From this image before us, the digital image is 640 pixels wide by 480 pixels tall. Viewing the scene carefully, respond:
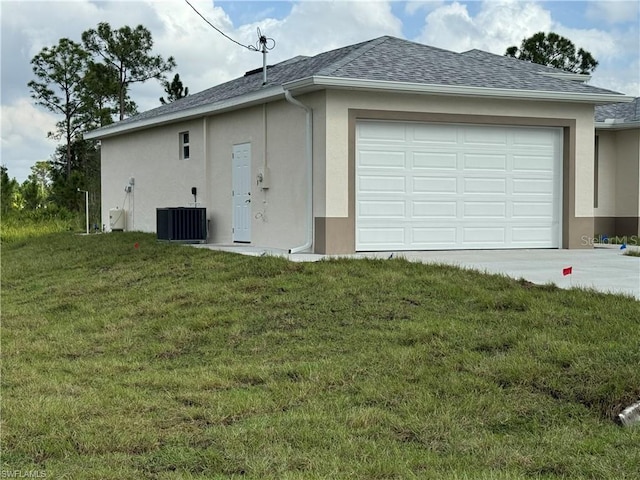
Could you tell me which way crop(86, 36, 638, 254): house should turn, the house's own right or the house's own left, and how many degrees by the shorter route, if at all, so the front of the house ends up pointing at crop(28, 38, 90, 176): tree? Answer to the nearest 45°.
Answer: approximately 180°

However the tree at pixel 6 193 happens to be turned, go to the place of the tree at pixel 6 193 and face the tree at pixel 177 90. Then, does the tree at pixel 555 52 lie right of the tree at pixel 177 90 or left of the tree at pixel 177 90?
right

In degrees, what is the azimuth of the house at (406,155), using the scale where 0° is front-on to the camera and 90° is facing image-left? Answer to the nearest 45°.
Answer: approximately 315°

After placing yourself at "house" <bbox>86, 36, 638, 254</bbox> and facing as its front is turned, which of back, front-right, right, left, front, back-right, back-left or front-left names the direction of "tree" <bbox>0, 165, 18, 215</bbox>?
back

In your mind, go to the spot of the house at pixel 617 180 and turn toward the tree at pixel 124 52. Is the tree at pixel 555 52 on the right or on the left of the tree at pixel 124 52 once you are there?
right

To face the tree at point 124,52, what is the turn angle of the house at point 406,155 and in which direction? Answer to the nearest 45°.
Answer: approximately 180°

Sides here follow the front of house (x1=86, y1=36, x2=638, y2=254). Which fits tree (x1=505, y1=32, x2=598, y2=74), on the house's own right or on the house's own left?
on the house's own left

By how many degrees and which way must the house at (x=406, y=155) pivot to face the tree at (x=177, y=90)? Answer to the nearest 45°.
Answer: approximately 180°
